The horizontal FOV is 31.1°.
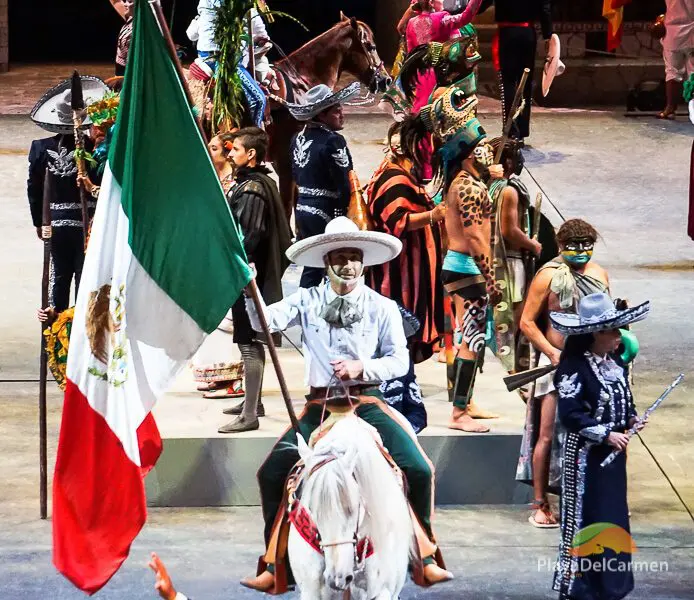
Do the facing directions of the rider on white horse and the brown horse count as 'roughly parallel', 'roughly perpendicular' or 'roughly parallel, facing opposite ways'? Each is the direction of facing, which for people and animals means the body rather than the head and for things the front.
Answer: roughly perpendicular

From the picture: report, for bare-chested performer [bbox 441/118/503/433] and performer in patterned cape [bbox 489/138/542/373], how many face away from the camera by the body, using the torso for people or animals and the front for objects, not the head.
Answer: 0

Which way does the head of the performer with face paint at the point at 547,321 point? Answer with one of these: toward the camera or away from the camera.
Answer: toward the camera

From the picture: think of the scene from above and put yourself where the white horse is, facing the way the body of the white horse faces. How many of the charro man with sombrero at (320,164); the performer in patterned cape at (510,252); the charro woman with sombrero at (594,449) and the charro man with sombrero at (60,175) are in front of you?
0

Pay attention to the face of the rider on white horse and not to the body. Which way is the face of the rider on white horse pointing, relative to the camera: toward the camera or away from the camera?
toward the camera

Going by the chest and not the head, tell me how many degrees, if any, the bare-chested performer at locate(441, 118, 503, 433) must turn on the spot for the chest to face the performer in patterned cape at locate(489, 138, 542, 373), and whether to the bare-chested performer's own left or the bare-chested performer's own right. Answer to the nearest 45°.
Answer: approximately 45° to the bare-chested performer's own left

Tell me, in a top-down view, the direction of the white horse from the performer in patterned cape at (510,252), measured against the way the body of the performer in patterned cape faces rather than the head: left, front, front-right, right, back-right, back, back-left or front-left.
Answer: right

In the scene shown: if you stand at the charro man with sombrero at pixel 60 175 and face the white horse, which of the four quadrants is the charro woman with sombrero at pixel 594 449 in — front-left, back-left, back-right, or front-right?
front-left

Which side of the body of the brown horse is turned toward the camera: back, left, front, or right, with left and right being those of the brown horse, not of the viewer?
right
